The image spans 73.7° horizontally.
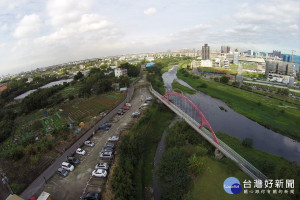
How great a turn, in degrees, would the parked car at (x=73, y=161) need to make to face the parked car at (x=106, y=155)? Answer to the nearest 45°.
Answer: approximately 45° to its left

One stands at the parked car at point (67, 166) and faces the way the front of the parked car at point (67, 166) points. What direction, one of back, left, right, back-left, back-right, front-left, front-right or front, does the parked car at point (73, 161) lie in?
left

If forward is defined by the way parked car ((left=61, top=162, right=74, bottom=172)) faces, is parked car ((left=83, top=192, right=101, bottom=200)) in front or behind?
in front

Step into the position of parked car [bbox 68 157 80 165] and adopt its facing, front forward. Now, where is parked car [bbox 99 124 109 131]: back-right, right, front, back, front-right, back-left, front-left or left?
left

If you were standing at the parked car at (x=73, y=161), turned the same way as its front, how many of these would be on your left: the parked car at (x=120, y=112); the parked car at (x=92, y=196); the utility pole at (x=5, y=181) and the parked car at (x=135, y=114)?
2

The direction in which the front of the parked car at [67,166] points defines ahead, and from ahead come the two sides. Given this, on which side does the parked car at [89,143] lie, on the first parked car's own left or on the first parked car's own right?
on the first parked car's own left

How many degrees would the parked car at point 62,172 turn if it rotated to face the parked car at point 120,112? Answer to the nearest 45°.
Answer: approximately 90° to its left
